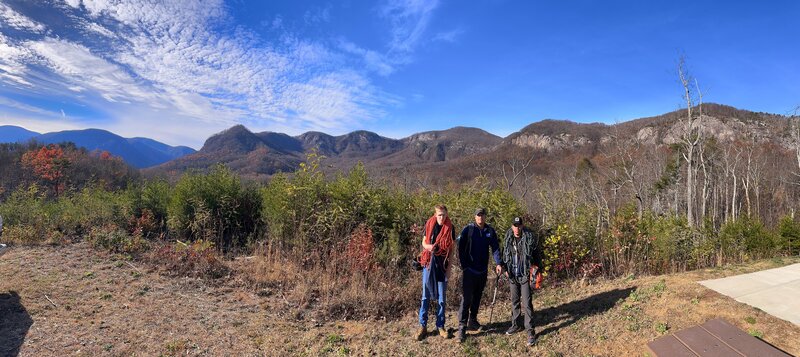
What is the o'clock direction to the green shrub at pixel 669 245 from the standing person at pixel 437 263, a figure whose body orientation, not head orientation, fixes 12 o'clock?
The green shrub is roughly at 8 o'clock from the standing person.

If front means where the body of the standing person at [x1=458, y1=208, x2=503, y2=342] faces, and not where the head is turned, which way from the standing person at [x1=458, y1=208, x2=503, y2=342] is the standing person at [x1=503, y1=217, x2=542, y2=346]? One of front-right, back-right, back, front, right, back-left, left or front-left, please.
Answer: left

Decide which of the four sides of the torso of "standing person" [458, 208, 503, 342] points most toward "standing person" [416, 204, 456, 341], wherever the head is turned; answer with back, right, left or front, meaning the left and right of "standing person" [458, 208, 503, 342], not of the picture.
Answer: right

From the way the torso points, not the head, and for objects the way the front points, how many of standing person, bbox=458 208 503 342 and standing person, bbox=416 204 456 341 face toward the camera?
2

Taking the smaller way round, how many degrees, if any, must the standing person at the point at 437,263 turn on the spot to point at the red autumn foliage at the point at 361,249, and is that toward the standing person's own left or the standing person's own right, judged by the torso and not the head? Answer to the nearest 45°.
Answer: approximately 135° to the standing person's own right

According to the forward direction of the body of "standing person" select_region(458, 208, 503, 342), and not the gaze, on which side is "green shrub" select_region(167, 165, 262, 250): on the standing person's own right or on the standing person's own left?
on the standing person's own right

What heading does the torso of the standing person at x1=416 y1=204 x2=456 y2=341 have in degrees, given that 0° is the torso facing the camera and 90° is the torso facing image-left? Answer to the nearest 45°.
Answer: approximately 0°

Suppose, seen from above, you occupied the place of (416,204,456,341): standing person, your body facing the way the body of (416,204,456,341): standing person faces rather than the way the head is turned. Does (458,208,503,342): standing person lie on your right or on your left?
on your left
